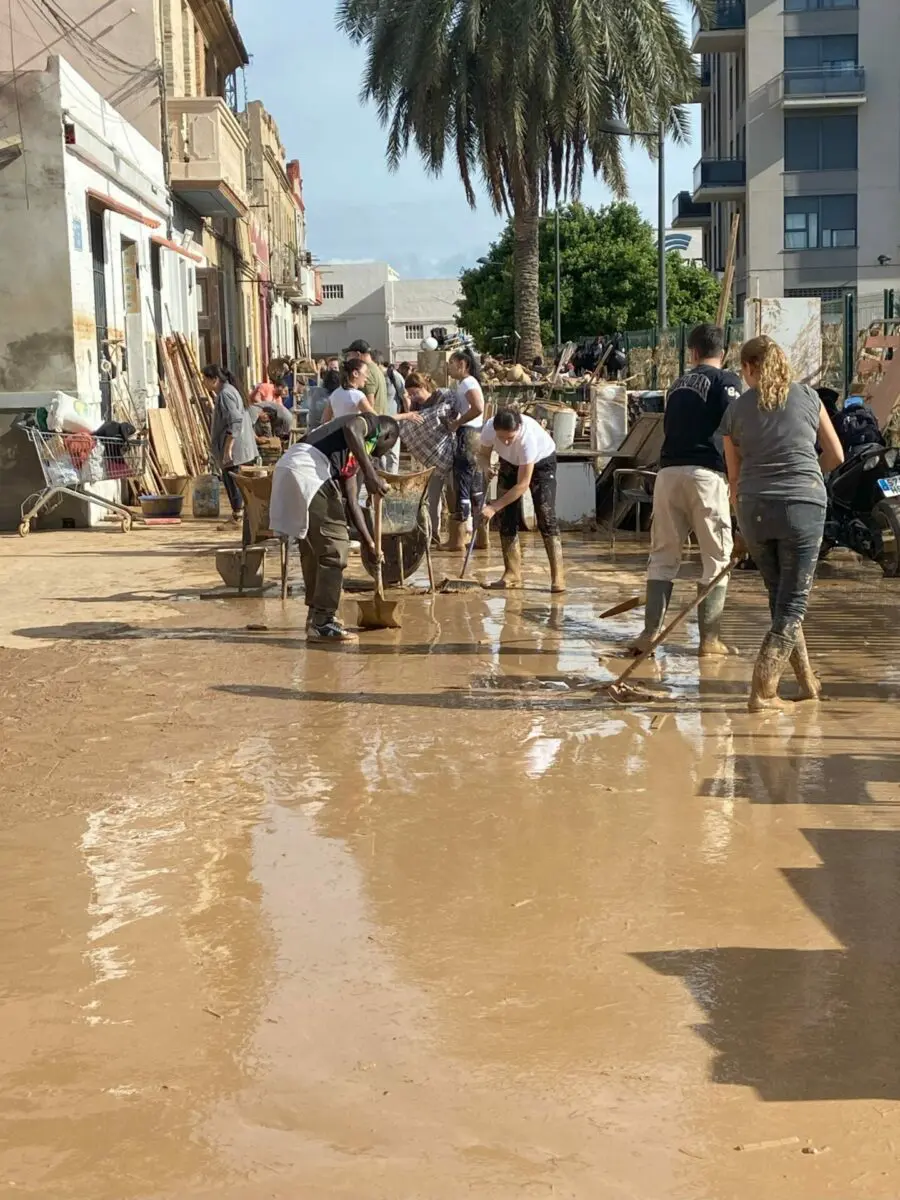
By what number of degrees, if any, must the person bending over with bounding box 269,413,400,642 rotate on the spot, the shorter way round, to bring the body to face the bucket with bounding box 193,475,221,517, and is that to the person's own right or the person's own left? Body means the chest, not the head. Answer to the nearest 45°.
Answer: approximately 90° to the person's own left

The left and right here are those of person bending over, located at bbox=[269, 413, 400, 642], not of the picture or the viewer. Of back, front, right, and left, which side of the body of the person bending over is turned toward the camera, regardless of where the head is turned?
right

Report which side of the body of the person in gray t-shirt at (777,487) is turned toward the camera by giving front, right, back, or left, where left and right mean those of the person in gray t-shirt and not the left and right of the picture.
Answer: back

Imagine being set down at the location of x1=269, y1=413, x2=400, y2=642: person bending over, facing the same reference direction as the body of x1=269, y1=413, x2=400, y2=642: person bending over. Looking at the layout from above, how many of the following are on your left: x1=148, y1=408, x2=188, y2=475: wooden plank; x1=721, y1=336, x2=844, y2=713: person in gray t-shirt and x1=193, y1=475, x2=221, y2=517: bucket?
2

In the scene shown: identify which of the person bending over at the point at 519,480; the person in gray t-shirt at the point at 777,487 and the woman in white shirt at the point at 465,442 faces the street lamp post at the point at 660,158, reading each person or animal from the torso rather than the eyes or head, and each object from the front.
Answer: the person in gray t-shirt

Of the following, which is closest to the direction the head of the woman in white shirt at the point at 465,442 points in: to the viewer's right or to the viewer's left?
to the viewer's left

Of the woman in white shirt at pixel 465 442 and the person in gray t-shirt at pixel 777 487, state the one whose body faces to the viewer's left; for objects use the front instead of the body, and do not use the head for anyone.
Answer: the woman in white shirt

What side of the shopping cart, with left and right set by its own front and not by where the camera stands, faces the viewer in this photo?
right
